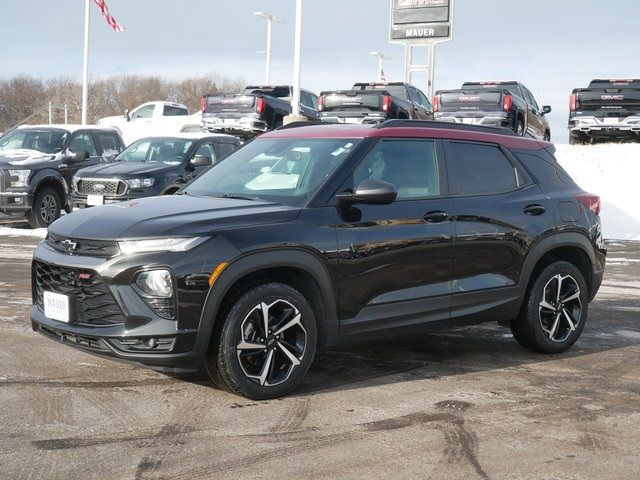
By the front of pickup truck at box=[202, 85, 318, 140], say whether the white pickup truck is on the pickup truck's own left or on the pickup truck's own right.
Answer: on the pickup truck's own left

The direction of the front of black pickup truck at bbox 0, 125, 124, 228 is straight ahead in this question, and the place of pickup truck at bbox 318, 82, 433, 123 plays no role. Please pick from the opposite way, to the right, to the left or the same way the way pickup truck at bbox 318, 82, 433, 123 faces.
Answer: the opposite way

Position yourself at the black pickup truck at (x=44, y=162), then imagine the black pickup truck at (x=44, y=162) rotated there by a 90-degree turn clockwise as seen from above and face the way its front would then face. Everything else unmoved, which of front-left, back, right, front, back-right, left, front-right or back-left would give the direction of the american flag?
front-right

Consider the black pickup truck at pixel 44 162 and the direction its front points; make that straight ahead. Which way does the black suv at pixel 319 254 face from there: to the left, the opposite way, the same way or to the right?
the same way

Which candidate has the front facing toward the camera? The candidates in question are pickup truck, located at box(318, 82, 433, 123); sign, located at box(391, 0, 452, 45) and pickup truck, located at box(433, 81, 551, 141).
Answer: the sign

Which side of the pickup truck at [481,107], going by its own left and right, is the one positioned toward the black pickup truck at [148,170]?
back

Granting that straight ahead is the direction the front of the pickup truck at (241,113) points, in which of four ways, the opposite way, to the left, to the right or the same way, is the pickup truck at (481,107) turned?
the same way

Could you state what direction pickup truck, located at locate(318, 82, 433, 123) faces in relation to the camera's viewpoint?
facing away from the viewer and to the right of the viewer

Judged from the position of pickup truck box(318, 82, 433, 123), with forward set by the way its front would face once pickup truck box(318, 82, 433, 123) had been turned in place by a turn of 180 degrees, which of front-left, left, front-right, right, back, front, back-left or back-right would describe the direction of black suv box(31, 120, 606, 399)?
front-left

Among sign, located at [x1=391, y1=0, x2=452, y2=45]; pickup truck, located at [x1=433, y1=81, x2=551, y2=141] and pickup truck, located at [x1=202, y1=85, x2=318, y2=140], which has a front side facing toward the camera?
the sign

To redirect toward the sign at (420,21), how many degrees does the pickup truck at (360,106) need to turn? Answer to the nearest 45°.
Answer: approximately 45° to its left

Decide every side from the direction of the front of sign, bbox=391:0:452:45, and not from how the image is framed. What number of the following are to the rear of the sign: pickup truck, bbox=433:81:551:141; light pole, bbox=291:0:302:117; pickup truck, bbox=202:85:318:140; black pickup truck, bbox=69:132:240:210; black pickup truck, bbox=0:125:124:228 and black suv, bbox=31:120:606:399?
0

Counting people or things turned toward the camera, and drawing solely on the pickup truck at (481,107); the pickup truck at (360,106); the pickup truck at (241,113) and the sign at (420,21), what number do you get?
1

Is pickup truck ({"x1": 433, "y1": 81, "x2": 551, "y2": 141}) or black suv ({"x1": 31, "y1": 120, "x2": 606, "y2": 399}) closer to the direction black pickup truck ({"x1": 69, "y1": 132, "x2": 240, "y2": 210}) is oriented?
the black suv

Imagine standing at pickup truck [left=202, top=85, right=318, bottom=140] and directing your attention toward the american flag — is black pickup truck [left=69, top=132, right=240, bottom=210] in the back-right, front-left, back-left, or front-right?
back-left

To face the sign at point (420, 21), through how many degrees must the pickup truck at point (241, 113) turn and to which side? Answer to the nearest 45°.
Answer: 0° — it already faces it

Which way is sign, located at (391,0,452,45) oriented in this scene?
toward the camera

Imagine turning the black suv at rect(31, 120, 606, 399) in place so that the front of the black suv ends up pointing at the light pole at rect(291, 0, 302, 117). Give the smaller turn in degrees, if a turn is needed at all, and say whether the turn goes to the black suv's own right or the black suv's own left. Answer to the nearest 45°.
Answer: approximately 135° to the black suv's own right

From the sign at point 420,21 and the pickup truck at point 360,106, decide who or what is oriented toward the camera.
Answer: the sign

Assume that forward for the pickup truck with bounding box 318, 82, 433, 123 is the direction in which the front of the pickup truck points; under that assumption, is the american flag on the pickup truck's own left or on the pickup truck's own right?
on the pickup truck's own left

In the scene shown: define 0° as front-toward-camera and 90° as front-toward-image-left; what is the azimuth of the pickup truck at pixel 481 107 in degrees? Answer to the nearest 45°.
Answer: approximately 225°

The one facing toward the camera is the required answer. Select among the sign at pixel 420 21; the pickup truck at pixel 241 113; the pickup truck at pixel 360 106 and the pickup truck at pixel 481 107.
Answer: the sign

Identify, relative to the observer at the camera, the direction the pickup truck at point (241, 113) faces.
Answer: facing away from the viewer and to the right of the viewer

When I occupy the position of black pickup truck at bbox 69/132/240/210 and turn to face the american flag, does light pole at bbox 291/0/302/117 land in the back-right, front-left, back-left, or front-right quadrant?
front-right

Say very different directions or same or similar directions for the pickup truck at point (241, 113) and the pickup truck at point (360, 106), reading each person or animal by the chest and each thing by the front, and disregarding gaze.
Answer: same or similar directions

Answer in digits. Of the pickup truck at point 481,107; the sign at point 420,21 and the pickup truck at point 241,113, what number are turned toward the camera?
1
